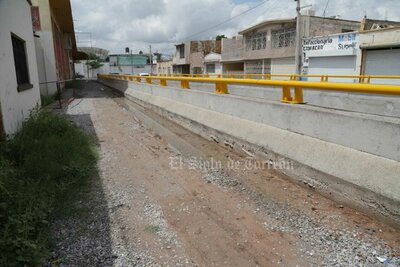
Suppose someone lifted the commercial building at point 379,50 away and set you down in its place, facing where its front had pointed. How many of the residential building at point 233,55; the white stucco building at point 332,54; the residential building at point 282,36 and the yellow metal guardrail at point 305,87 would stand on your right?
3

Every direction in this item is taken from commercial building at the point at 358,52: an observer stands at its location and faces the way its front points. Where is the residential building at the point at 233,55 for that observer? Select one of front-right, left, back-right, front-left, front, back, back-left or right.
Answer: right

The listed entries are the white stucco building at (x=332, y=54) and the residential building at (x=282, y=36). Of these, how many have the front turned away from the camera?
0

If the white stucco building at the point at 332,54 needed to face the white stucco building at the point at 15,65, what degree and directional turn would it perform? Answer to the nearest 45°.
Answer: approximately 45° to its left

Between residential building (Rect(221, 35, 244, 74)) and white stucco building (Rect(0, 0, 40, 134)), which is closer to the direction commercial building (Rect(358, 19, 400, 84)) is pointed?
the white stucco building

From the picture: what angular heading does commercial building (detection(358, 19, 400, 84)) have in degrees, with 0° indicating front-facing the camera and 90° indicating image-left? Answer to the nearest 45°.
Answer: approximately 45°

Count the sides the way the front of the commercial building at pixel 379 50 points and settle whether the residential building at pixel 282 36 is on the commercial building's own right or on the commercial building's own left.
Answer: on the commercial building's own right

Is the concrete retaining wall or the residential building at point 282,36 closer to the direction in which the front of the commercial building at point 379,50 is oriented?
the concrete retaining wall

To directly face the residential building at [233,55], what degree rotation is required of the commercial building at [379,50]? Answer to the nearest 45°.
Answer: approximately 90° to its right

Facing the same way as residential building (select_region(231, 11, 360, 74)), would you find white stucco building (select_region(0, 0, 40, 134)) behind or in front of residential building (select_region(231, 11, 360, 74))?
in front

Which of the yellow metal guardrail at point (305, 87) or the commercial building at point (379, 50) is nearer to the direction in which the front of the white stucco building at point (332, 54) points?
the yellow metal guardrail

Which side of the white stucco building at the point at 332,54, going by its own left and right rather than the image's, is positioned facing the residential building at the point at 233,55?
right

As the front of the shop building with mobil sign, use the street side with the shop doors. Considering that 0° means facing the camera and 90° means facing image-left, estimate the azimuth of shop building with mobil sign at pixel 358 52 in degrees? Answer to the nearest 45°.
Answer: approximately 45°

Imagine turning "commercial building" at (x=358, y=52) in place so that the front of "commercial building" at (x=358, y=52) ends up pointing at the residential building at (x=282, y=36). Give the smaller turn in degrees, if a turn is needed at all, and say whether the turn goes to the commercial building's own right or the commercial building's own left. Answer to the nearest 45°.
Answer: approximately 90° to the commercial building's own right
